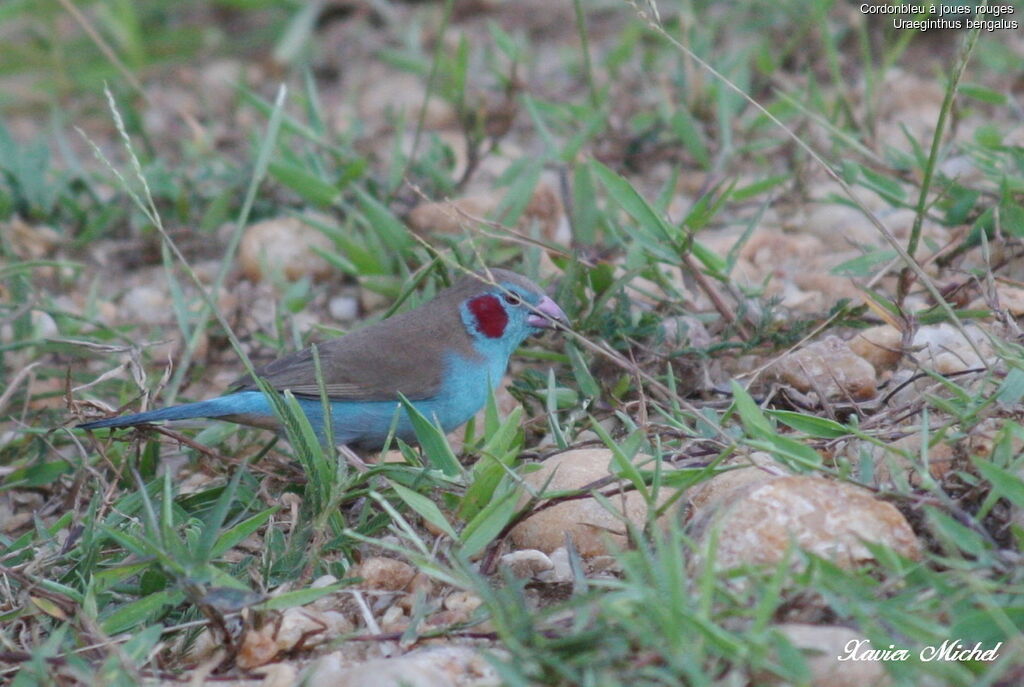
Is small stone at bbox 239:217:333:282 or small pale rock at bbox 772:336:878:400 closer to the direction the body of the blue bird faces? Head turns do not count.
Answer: the small pale rock

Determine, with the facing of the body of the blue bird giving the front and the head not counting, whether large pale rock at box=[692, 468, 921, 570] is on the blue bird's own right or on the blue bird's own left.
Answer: on the blue bird's own right

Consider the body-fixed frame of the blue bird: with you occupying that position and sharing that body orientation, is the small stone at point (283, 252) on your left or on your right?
on your left

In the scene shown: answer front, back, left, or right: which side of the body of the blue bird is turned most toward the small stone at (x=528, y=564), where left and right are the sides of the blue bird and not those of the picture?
right

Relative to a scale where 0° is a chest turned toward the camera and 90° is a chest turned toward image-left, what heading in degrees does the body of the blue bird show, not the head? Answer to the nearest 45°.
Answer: approximately 270°

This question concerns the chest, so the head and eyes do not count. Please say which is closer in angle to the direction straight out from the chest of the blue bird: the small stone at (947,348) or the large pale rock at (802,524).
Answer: the small stone

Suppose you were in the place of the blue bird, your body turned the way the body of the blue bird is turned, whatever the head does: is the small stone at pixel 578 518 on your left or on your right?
on your right

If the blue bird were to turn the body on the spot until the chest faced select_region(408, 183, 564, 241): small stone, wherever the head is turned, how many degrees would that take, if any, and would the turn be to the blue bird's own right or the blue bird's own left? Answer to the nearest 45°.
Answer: approximately 90° to the blue bird's own left

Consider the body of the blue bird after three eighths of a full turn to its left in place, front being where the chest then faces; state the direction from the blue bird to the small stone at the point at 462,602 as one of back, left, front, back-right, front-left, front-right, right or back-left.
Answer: back-left

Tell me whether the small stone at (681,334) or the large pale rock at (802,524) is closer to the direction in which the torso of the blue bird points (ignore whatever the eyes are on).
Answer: the small stone

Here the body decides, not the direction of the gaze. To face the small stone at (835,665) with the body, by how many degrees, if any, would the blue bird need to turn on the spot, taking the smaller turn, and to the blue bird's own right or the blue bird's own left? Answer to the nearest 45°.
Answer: approximately 90° to the blue bird's own right

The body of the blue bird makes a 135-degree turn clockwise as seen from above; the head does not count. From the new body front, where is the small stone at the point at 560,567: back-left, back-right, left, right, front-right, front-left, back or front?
front-left
